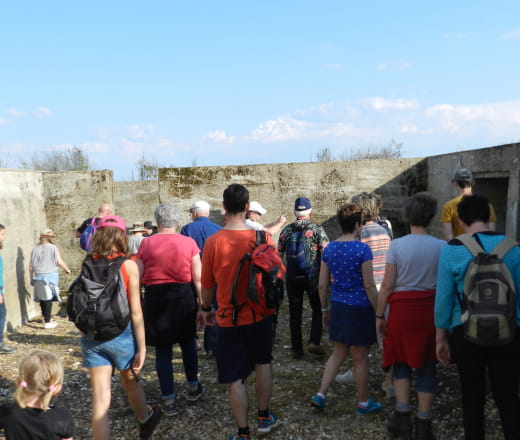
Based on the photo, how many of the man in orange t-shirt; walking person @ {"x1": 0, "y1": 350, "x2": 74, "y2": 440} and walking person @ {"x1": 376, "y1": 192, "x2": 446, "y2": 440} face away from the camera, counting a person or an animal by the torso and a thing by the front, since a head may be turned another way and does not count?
3

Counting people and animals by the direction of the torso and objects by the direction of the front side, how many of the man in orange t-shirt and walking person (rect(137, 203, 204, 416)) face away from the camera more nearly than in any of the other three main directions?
2

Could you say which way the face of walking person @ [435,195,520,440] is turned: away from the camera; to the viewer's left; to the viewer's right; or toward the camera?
away from the camera

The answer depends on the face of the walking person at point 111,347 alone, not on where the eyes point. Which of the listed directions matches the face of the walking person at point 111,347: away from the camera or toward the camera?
away from the camera

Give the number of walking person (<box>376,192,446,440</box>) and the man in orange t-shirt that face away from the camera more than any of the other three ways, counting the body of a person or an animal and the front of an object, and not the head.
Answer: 2

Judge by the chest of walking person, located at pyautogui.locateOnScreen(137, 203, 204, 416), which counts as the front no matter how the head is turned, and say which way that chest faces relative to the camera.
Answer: away from the camera

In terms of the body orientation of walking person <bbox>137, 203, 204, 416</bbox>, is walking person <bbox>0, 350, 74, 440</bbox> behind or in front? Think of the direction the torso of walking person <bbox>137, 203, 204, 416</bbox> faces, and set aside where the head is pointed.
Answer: behind

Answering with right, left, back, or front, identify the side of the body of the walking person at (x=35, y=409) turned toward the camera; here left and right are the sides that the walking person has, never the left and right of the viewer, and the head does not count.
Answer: back

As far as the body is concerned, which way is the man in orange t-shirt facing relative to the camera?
away from the camera

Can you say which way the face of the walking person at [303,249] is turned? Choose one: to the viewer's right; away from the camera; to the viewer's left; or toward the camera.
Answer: away from the camera

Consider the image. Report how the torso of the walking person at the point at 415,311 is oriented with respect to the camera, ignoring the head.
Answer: away from the camera
